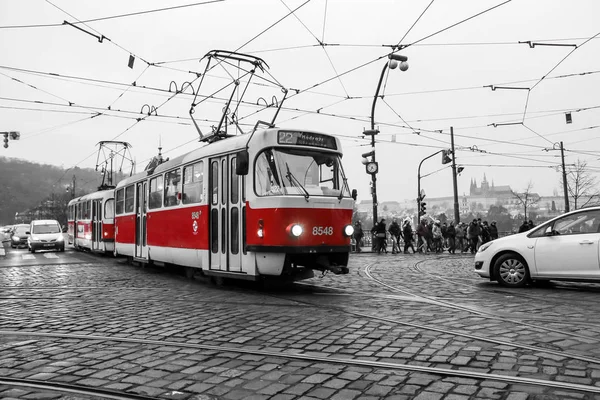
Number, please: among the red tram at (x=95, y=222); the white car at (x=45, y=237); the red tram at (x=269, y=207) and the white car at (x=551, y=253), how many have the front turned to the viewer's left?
1

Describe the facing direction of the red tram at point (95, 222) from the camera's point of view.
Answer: facing the viewer and to the right of the viewer

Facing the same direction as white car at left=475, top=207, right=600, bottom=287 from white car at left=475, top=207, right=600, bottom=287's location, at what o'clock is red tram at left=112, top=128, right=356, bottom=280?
The red tram is roughly at 1 o'clock from the white car.

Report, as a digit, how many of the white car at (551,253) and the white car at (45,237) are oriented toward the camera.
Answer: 1

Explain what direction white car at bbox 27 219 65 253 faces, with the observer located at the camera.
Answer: facing the viewer

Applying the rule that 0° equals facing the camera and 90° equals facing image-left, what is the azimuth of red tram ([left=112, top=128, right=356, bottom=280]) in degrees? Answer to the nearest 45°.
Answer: approximately 315°

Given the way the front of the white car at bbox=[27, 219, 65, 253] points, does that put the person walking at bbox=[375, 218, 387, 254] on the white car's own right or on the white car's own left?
on the white car's own left

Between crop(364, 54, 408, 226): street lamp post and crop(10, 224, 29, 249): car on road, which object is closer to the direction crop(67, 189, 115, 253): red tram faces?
the street lamp post

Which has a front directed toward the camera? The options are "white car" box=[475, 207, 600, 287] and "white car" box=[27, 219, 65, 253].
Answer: "white car" box=[27, 219, 65, 253]

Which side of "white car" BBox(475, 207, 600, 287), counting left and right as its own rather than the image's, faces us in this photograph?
left

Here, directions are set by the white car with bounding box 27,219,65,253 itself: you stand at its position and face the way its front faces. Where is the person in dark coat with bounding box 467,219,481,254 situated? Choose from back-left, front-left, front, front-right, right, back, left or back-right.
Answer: front-left

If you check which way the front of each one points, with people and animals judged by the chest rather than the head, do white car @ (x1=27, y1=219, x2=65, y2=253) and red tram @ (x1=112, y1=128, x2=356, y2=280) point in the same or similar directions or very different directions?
same or similar directions
